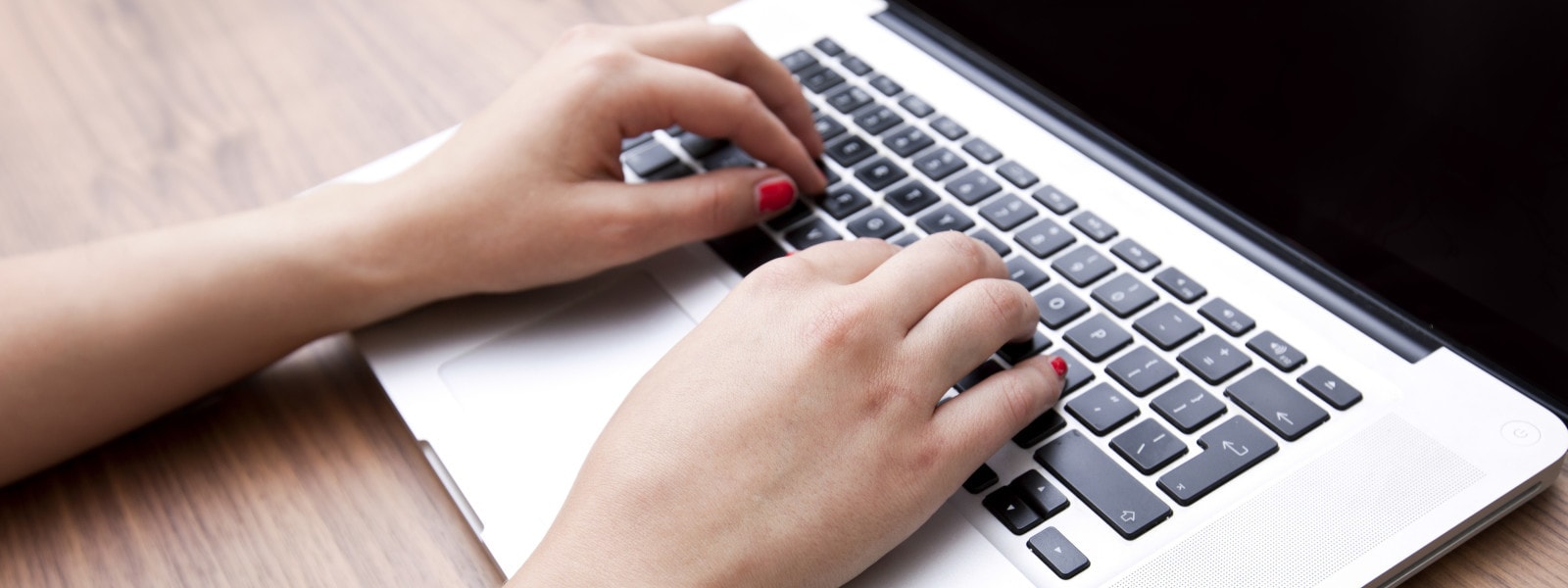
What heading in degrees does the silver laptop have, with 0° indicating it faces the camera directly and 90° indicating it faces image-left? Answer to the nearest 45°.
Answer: approximately 45°
